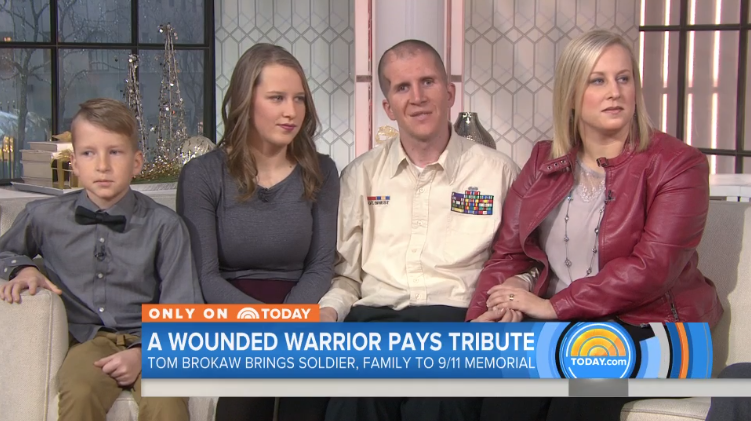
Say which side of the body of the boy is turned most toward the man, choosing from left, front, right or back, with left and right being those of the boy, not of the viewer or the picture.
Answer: left

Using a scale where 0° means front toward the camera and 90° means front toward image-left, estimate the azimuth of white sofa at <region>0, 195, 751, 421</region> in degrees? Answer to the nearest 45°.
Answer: approximately 0°

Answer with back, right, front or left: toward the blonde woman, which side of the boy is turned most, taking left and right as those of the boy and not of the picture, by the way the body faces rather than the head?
left

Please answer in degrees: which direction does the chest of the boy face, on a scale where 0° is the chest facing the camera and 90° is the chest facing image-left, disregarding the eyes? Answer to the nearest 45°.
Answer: approximately 0°

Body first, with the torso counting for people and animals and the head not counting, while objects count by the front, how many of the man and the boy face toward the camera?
2

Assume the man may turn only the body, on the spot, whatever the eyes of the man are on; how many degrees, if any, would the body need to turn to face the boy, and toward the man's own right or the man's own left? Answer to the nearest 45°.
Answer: approximately 90° to the man's own right
